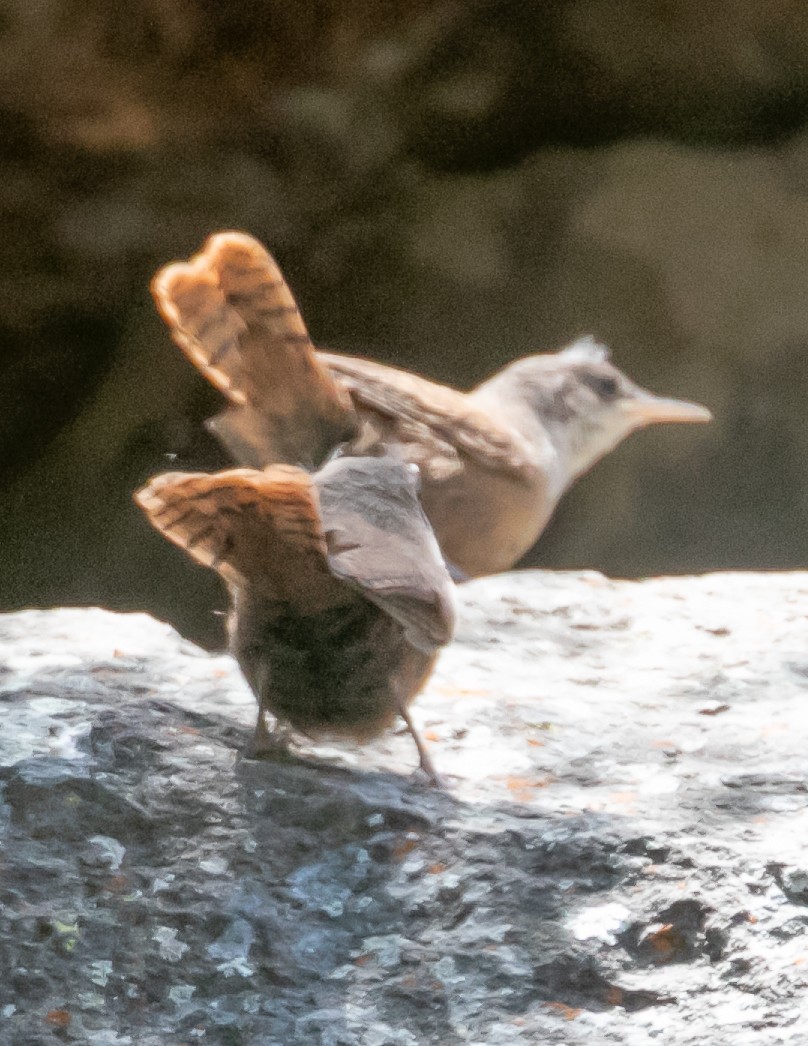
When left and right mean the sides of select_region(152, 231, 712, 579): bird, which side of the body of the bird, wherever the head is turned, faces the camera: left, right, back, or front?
right

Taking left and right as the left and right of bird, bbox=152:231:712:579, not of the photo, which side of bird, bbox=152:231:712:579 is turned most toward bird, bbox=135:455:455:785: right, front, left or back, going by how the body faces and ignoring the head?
right
